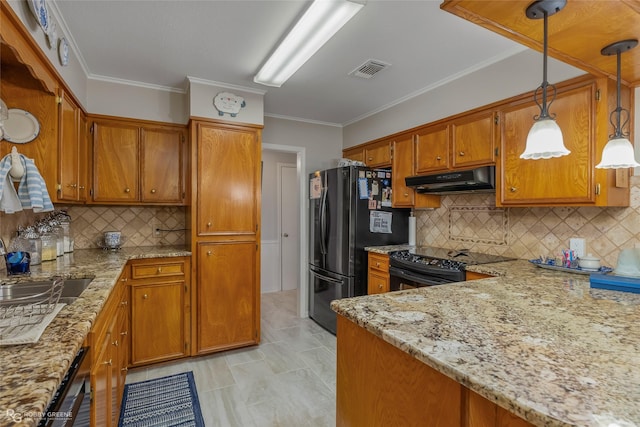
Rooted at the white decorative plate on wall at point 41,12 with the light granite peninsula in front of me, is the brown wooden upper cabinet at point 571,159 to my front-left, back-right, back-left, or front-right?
front-left

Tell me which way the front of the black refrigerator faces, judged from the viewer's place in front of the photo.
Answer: facing the viewer and to the left of the viewer

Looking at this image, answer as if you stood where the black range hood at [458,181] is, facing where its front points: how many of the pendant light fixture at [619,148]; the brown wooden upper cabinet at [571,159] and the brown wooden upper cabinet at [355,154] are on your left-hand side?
2

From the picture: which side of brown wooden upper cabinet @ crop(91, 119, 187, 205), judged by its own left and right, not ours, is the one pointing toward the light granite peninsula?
front

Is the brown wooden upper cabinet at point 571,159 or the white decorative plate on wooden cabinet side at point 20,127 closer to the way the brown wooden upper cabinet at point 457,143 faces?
the white decorative plate on wooden cabinet side

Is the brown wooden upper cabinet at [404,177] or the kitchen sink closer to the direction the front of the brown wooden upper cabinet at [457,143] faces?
the kitchen sink

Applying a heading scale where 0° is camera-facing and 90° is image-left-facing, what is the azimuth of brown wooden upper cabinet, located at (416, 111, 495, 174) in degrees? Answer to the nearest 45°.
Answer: approximately 45°

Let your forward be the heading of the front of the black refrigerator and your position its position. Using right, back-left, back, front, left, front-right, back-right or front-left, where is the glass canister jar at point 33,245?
front

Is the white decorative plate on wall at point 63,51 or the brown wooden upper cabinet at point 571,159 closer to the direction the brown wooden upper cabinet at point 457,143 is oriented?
the white decorative plate on wall

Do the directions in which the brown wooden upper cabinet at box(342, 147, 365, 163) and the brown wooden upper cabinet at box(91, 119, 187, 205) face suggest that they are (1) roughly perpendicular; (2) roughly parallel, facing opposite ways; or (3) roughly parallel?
roughly perpendicular

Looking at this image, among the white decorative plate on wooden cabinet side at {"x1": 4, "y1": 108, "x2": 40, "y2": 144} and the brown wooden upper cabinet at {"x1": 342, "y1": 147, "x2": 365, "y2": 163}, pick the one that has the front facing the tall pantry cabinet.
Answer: the brown wooden upper cabinet

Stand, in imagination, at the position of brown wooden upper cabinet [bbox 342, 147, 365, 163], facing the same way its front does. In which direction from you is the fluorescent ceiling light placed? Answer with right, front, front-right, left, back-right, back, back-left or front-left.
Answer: front-left

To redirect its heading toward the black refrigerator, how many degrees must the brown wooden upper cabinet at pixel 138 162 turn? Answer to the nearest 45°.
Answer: approximately 90° to its left
